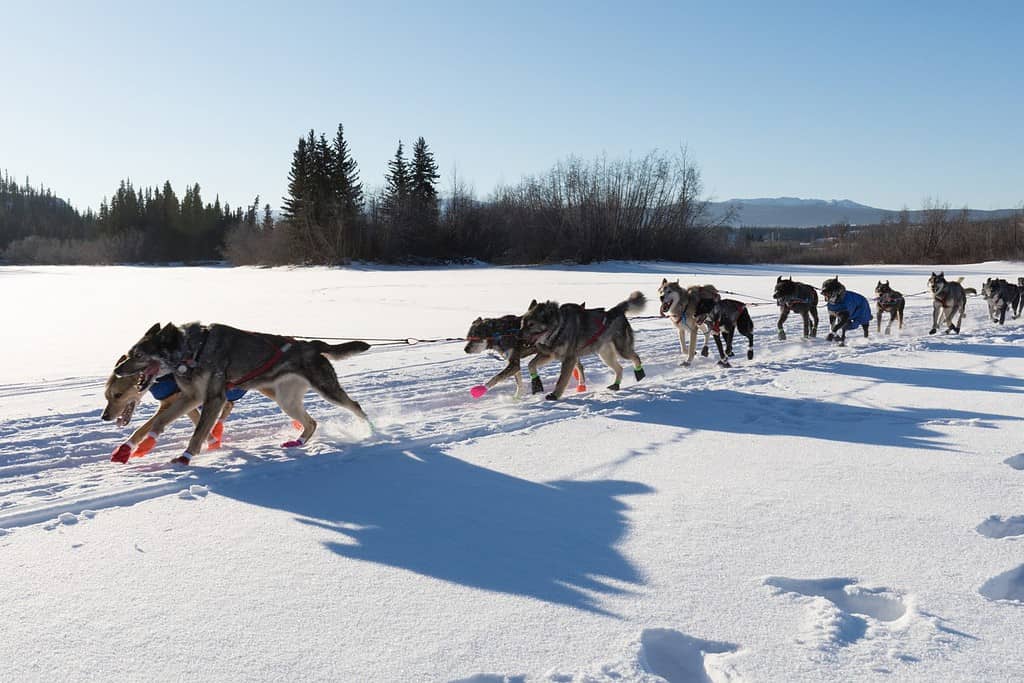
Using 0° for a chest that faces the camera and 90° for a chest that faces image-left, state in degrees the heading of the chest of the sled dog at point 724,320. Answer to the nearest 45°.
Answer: approximately 45°

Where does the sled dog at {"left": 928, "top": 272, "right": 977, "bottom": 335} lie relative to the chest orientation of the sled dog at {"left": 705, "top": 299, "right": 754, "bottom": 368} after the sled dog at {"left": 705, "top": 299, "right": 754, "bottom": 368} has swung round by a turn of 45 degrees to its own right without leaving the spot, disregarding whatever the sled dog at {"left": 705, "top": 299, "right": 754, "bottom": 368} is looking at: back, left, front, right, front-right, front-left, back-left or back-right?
back-right

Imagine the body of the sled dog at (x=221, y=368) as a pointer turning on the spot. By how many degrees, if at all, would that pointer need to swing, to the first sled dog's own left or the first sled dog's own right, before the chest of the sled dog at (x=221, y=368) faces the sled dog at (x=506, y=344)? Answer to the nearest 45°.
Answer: approximately 135° to the first sled dog's own right

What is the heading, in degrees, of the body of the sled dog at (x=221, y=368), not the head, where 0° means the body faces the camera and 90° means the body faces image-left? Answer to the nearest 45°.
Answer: approximately 90°

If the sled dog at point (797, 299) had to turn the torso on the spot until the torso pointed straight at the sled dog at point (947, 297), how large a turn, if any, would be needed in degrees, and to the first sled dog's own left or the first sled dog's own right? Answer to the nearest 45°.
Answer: approximately 180°

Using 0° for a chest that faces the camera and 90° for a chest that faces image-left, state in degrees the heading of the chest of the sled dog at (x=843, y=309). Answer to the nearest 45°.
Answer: approximately 45°

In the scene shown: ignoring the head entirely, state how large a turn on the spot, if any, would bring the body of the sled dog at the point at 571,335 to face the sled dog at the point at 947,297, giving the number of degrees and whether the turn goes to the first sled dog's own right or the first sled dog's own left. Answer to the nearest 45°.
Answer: approximately 180°

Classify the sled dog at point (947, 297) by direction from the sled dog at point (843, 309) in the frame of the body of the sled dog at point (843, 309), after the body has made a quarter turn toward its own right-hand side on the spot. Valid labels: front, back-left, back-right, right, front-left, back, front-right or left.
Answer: right

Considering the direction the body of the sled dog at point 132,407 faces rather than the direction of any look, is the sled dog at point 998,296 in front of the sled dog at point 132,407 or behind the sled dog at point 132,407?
behind

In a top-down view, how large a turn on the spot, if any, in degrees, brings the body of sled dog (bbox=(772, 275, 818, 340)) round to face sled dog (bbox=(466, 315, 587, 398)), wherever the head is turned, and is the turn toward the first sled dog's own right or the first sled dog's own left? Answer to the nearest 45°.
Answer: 0° — it already faces it

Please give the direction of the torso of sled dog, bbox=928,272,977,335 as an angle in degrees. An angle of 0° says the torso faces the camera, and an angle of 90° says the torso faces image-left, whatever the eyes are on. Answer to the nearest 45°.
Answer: approximately 45°

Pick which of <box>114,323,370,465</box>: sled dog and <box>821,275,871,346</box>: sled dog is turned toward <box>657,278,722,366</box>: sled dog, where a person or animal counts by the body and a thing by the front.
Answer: <box>821,275,871,346</box>: sled dog

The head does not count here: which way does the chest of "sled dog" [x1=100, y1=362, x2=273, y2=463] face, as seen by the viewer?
to the viewer's left

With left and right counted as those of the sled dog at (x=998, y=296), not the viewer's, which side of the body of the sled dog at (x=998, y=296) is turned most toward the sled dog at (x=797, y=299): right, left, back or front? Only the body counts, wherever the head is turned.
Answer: front
